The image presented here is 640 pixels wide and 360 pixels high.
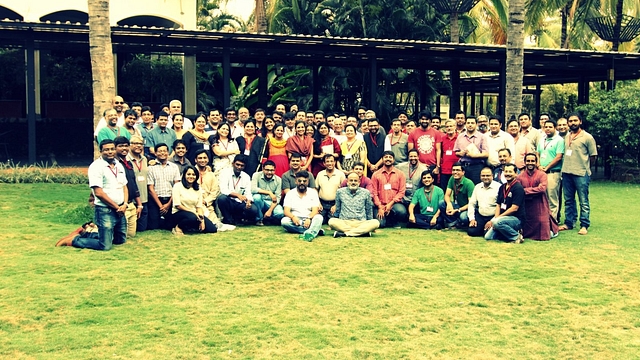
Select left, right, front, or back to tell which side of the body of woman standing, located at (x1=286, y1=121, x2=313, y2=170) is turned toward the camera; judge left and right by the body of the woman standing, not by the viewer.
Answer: front

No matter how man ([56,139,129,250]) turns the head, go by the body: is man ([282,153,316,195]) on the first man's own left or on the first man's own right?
on the first man's own left

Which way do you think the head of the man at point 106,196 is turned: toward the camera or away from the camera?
toward the camera

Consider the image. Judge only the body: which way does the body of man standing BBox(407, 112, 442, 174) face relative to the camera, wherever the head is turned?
toward the camera

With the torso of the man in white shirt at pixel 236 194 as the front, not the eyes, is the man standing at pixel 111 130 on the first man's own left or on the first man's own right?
on the first man's own right

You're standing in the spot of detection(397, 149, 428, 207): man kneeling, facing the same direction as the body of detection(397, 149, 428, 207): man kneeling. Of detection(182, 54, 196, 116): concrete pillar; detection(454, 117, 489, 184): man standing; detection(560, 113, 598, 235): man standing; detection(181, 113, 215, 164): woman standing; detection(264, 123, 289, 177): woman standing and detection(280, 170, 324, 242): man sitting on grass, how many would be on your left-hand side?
2

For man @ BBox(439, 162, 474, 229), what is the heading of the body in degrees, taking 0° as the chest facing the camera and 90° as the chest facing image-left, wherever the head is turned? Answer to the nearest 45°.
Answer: approximately 45°

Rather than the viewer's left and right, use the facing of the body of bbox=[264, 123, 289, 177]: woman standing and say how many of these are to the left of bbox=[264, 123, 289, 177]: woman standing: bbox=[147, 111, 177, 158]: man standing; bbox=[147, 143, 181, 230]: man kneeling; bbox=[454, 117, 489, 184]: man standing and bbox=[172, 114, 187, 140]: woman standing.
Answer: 1

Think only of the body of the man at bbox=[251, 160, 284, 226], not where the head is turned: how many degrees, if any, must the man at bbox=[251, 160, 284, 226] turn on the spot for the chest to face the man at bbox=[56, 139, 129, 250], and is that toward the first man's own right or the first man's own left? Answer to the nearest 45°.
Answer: approximately 45° to the first man's own right

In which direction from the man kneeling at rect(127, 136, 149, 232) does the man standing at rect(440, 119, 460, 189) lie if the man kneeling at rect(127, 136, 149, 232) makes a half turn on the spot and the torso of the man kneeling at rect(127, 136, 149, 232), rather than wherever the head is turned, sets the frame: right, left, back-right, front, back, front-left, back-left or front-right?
right

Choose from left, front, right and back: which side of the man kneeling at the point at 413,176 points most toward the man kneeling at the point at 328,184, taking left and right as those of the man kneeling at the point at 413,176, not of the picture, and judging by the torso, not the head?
right

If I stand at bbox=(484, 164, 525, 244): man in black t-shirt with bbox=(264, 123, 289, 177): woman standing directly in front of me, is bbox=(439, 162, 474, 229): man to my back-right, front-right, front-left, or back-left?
front-right

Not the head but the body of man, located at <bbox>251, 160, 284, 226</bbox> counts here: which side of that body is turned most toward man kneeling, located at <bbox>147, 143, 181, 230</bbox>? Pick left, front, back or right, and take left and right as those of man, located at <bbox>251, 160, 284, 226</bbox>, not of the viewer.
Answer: right

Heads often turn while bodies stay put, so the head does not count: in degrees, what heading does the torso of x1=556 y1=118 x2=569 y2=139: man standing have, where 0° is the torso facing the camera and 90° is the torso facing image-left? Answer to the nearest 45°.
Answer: approximately 0°

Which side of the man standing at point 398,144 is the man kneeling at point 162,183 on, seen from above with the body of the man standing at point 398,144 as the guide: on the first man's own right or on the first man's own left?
on the first man's own right

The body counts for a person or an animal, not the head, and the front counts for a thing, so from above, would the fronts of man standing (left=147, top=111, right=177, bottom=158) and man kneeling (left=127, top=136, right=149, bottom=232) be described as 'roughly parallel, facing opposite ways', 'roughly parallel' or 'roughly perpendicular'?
roughly parallel

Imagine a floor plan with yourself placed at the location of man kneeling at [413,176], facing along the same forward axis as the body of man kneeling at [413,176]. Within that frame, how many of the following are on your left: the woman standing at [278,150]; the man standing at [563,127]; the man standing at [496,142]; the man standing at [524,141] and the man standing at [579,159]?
4

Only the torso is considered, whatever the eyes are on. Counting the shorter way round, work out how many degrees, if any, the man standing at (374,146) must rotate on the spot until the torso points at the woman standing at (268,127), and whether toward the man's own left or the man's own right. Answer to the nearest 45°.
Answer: approximately 90° to the man's own right

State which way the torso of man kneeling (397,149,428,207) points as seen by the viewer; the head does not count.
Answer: toward the camera

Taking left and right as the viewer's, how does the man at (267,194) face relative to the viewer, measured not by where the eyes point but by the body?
facing the viewer
